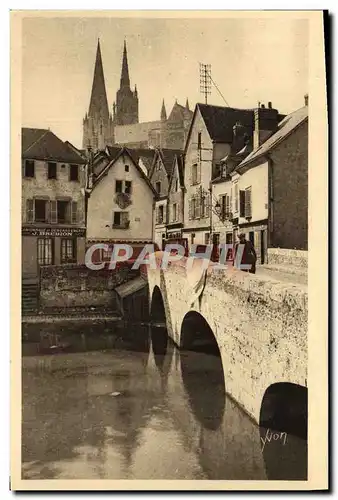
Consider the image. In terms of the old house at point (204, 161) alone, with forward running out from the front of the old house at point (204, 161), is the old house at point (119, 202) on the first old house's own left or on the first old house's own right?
on the first old house's own right

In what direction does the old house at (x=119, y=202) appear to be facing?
toward the camera

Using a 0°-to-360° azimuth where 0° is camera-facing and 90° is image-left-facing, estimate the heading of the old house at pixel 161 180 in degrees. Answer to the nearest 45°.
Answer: approximately 45°

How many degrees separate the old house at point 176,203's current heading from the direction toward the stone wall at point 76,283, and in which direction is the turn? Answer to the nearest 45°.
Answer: approximately 45° to its right

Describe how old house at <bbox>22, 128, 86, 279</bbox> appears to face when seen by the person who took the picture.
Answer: facing the viewer

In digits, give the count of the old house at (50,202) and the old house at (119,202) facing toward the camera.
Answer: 2

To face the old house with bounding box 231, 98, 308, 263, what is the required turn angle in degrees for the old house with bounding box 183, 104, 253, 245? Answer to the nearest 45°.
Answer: approximately 90° to its left

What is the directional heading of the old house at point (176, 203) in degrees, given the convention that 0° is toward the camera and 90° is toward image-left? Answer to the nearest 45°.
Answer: approximately 45°

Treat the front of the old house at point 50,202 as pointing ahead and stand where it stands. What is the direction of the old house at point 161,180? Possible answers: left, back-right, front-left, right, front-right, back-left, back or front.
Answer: left

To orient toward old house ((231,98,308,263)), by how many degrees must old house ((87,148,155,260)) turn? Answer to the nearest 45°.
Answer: approximately 45° to its left
